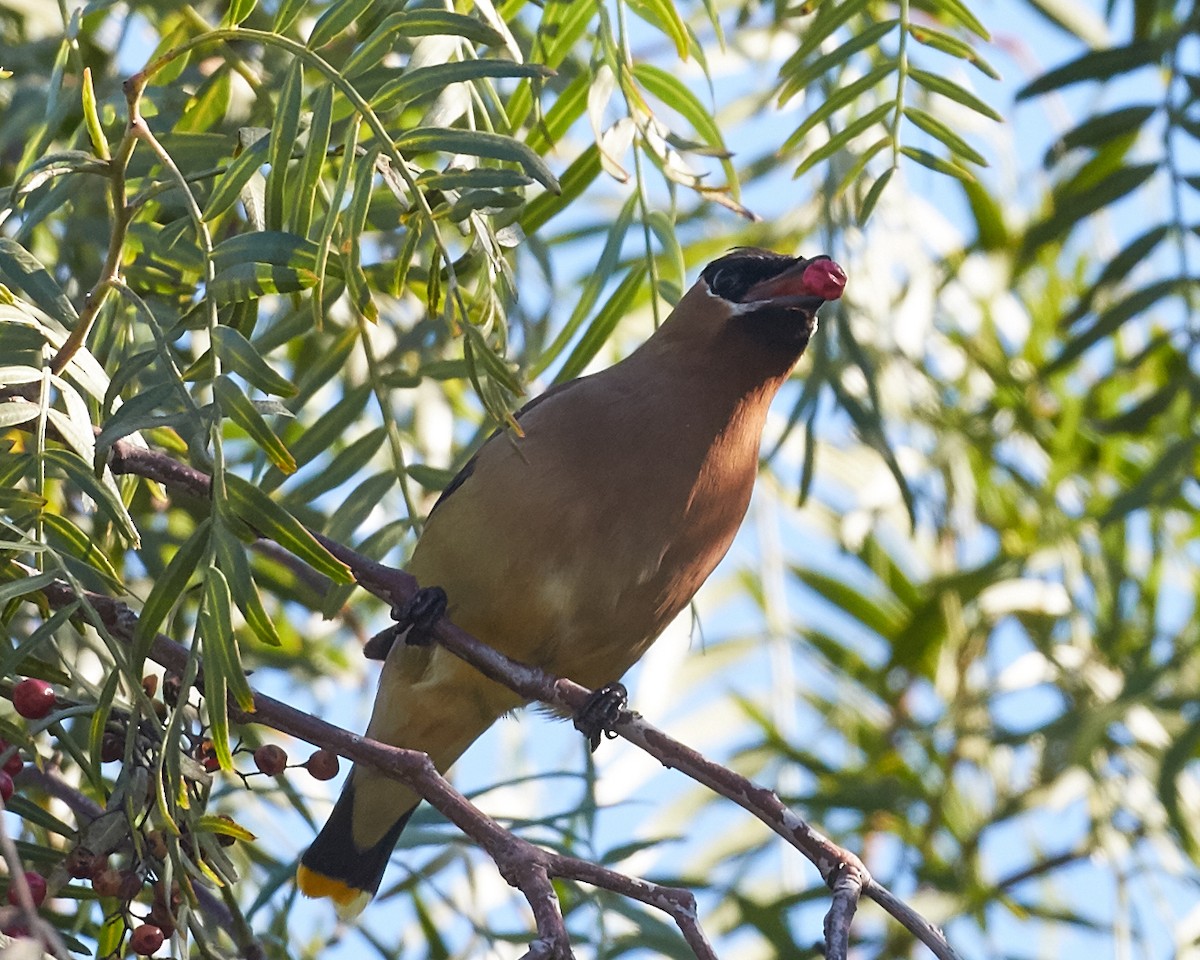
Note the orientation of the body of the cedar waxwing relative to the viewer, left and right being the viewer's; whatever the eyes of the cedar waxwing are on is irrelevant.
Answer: facing the viewer and to the right of the viewer
